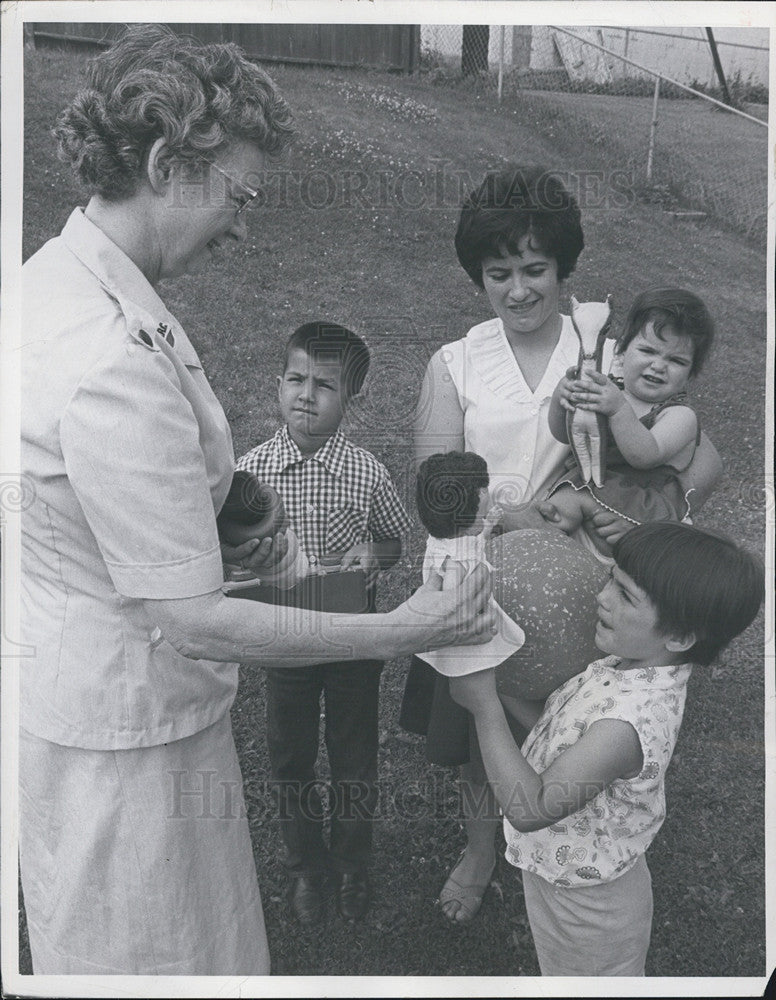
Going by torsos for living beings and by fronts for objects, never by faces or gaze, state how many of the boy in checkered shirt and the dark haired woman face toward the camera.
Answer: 2

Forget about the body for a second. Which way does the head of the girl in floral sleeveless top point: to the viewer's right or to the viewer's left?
to the viewer's left

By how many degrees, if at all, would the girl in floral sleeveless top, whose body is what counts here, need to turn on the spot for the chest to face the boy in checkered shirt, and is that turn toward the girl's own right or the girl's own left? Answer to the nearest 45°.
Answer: approximately 45° to the girl's own right

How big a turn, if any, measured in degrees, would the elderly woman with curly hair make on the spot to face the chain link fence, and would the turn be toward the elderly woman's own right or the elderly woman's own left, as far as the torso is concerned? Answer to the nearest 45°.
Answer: approximately 45° to the elderly woman's own left

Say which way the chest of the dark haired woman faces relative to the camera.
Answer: toward the camera

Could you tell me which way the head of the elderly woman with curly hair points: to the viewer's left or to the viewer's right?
to the viewer's right

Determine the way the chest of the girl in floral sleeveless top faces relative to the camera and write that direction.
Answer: to the viewer's left

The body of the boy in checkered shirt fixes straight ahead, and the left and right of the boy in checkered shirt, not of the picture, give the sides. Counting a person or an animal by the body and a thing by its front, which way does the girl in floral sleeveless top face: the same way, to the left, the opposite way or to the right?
to the right

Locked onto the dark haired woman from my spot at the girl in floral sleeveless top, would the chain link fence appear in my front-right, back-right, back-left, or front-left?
front-right

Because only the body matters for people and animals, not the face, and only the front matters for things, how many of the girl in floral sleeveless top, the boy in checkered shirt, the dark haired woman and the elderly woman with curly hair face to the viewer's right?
1

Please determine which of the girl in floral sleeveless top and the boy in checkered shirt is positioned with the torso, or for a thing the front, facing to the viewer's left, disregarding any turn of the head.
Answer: the girl in floral sleeveless top

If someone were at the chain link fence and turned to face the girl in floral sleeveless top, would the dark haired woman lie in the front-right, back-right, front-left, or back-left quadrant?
front-right

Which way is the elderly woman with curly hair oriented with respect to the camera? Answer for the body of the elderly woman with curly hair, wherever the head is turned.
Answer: to the viewer's right

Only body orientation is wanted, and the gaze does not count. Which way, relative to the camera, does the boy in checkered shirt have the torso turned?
toward the camera

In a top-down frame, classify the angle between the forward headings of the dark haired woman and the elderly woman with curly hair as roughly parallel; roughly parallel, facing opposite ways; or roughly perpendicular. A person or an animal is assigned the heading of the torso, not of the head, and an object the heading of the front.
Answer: roughly perpendicular

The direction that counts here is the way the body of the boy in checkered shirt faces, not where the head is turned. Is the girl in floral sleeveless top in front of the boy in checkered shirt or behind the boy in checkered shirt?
in front
